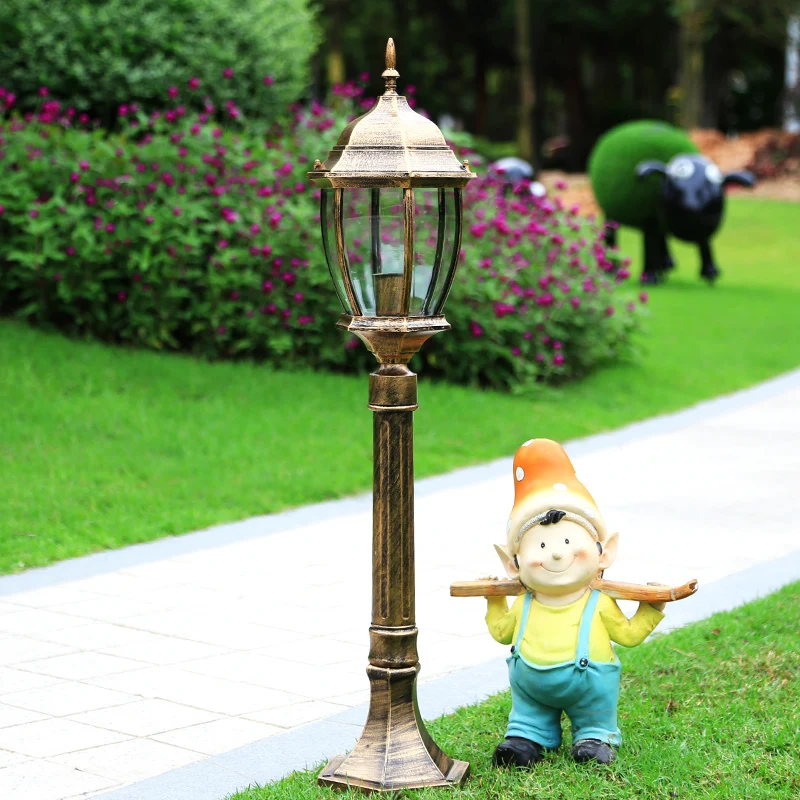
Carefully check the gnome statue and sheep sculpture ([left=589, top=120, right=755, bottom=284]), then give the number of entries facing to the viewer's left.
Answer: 0

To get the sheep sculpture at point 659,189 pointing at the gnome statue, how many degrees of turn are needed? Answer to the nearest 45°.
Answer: approximately 45° to its right

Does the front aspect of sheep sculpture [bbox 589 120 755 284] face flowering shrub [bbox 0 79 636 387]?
no

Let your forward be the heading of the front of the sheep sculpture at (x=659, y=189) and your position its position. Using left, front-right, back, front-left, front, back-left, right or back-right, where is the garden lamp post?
front-right

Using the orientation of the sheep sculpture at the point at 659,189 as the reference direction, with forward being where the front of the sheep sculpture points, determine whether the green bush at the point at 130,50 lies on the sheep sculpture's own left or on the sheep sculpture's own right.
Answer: on the sheep sculpture's own right

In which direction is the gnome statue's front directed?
toward the camera

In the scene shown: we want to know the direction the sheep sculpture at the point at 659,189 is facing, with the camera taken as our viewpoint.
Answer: facing the viewer and to the right of the viewer

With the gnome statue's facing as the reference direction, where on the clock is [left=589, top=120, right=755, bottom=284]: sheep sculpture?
The sheep sculpture is roughly at 6 o'clock from the gnome statue.

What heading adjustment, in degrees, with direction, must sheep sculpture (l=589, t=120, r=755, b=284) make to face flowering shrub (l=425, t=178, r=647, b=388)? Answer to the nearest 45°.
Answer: approximately 45° to its right

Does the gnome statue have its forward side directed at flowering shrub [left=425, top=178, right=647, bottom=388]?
no

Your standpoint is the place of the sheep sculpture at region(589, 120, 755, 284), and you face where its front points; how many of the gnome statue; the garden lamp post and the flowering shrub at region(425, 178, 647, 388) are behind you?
0
